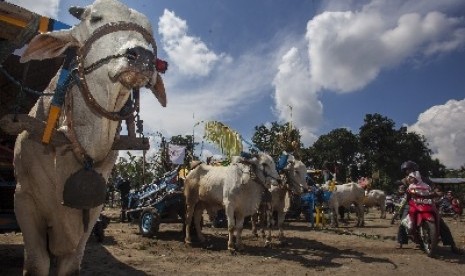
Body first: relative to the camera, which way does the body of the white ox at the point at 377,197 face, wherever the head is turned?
to the viewer's left

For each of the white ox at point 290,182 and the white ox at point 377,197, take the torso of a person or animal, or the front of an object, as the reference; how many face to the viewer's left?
1

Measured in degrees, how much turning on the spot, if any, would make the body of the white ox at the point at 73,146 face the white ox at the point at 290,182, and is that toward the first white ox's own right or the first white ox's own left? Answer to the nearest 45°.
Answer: approximately 90° to the first white ox's own left

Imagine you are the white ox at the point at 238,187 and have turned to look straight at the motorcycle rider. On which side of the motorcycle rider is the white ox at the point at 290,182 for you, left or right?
left

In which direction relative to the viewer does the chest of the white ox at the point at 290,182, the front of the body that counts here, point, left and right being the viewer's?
facing the viewer and to the right of the viewer

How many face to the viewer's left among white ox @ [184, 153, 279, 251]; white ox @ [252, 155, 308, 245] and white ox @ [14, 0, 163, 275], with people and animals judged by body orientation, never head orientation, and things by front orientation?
0

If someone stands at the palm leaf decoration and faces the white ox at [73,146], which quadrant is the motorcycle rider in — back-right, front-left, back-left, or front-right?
front-left

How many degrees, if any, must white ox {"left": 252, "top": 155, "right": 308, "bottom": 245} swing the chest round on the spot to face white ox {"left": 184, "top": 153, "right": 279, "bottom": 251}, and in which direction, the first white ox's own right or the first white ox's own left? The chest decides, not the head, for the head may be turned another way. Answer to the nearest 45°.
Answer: approximately 90° to the first white ox's own right

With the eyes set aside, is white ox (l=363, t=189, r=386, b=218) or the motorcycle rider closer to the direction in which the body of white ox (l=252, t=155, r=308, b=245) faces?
the motorcycle rider

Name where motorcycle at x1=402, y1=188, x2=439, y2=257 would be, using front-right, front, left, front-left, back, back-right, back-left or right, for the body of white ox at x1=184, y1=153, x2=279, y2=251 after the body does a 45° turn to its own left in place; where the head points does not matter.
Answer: front
